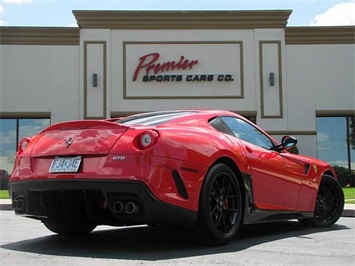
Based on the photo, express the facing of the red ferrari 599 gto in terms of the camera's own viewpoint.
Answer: facing away from the viewer and to the right of the viewer
